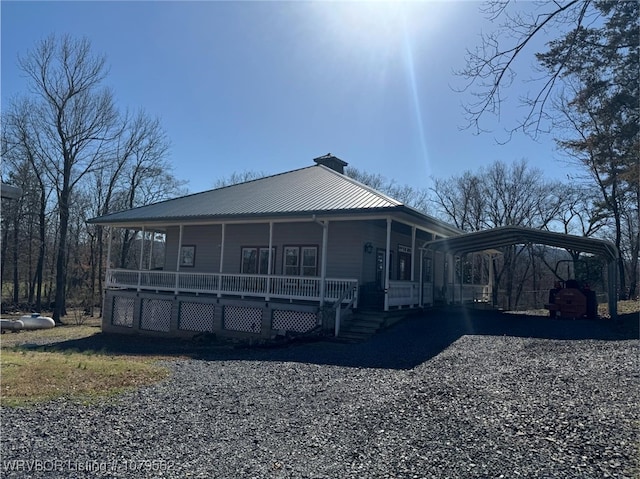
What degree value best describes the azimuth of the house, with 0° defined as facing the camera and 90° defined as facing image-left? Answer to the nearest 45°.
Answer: approximately 315°

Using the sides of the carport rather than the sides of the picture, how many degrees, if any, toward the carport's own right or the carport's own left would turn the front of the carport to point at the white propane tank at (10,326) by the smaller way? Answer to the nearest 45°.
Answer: approximately 90° to the carport's own right

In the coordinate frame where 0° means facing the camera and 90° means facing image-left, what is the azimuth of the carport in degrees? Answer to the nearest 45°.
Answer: approximately 0°

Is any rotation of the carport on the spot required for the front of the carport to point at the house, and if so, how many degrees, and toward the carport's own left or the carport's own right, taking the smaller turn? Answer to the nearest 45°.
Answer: approximately 90° to the carport's own right

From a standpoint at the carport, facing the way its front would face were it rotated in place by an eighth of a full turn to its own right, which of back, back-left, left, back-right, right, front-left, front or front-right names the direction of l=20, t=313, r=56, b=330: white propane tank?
front-right
